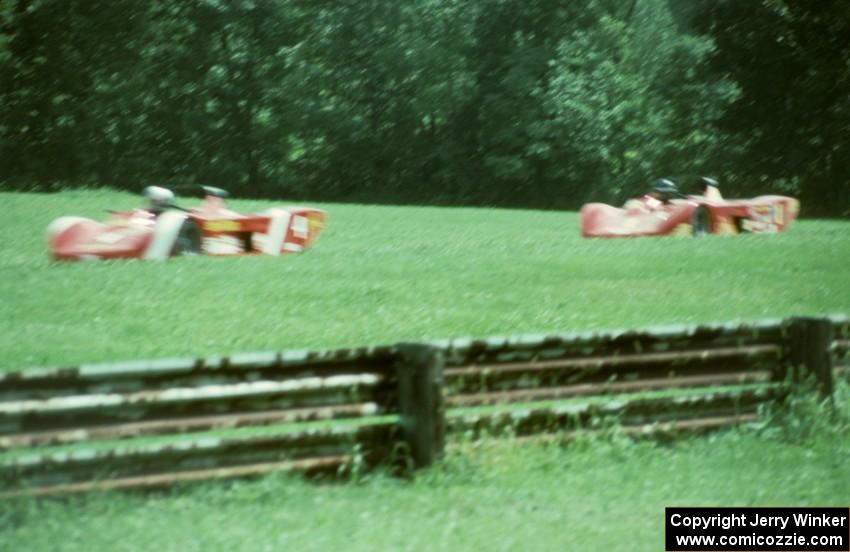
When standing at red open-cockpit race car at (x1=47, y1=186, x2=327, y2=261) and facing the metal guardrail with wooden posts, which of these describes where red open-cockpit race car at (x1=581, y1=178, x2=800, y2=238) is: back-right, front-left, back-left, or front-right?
back-left

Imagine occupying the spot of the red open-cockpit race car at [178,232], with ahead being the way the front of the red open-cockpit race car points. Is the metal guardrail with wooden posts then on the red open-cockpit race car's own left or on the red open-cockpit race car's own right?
on the red open-cockpit race car's own left

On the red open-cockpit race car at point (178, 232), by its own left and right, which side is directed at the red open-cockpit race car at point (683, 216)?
back

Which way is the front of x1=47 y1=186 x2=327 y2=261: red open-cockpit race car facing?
to the viewer's left
